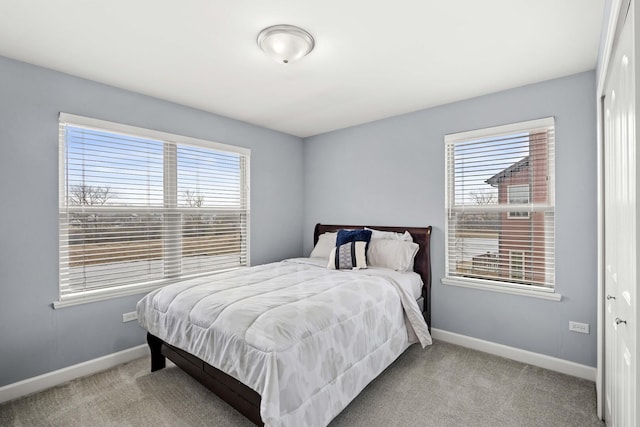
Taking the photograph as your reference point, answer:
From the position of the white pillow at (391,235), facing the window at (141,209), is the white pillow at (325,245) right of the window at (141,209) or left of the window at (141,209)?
right

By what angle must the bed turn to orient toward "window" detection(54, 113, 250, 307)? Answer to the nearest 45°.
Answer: approximately 90° to its right

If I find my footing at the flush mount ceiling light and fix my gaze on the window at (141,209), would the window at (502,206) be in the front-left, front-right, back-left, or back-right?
back-right

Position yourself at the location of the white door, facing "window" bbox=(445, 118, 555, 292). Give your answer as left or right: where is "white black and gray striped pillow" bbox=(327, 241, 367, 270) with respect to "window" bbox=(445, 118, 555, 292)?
left

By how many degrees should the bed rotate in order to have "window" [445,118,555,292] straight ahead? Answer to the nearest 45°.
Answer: approximately 135° to its left
